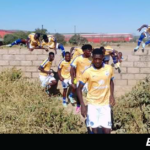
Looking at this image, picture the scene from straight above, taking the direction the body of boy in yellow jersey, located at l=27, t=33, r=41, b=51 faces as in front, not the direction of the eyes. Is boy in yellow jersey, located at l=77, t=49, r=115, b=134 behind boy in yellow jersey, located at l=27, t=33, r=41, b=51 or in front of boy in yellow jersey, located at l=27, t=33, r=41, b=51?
in front

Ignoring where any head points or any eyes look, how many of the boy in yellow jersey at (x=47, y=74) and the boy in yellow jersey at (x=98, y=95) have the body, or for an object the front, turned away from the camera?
0

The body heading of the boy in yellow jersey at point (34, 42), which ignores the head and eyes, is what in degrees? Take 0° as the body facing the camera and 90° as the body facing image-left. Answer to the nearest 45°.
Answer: approximately 315°

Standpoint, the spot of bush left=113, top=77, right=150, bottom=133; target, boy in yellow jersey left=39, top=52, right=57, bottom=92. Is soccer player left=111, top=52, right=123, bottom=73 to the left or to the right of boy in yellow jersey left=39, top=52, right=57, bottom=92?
right

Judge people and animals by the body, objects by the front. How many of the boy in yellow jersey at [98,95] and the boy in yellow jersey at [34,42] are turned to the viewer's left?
0

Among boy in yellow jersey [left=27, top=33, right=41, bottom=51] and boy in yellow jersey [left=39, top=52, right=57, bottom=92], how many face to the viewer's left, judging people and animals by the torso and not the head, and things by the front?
0

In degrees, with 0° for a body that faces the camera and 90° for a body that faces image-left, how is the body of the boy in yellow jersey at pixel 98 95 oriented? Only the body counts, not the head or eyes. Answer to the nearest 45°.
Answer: approximately 0°

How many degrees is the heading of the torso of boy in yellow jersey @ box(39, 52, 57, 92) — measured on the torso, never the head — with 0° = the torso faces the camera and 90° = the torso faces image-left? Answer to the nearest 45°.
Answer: approximately 315°
